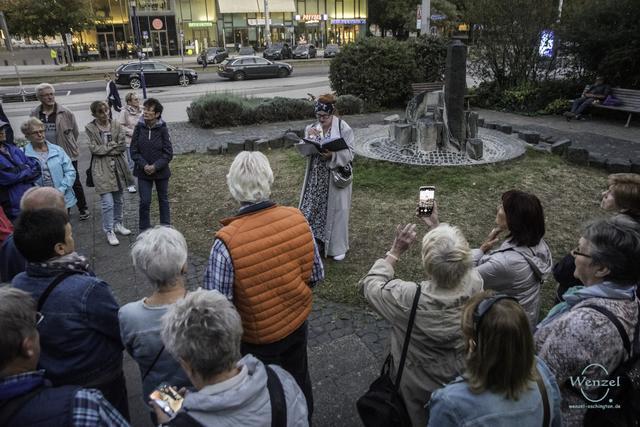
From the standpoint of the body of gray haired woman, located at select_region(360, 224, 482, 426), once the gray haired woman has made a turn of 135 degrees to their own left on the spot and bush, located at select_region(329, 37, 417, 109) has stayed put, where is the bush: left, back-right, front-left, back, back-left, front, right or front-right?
back-right

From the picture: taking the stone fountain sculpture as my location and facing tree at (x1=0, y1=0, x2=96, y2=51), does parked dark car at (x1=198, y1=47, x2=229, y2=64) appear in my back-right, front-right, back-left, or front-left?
front-right

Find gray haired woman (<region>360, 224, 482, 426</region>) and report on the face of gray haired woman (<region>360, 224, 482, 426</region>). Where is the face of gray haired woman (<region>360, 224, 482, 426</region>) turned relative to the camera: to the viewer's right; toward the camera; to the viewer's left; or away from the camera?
away from the camera

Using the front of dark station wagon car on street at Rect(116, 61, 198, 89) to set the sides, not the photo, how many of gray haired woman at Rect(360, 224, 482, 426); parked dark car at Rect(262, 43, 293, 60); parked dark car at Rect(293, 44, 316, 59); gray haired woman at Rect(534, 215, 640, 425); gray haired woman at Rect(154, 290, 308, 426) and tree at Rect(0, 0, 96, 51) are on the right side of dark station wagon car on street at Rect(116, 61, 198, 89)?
3

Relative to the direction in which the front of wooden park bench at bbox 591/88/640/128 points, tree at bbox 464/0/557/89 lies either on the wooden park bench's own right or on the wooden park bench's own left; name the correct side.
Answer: on the wooden park bench's own right

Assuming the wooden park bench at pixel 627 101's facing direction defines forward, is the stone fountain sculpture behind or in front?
in front

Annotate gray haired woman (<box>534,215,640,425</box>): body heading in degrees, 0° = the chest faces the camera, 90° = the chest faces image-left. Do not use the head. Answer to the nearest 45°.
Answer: approximately 90°

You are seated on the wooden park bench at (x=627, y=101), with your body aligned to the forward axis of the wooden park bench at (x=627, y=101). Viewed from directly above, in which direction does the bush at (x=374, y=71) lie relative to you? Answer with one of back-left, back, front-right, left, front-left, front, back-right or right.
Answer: front-right

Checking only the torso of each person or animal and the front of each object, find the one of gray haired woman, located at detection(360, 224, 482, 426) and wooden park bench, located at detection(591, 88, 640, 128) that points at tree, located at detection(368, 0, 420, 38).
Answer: the gray haired woman

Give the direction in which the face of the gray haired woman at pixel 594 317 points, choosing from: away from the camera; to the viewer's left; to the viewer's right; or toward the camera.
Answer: to the viewer's left

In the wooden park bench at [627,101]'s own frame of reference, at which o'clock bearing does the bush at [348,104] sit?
The bush is roughly at 1 o'clock from the wooden park bench.

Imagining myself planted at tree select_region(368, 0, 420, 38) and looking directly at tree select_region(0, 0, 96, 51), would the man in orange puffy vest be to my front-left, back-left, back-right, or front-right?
front-left

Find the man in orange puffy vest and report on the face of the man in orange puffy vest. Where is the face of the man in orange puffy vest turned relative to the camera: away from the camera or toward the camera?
away from the camera

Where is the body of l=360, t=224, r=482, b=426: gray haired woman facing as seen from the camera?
away from the camera
